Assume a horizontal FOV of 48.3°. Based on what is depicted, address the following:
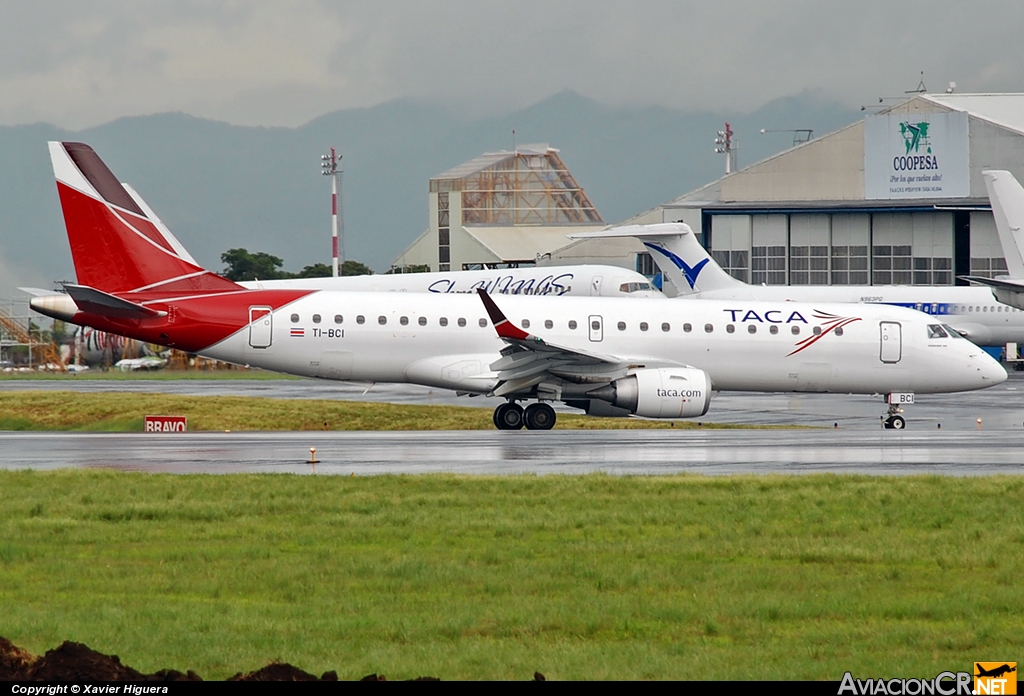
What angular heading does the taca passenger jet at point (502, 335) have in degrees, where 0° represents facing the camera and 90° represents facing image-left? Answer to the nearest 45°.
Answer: approximately 270°
